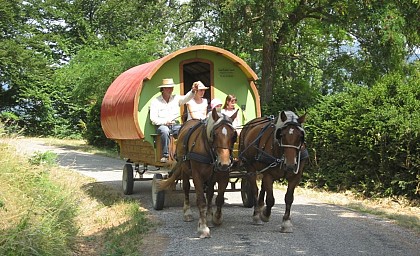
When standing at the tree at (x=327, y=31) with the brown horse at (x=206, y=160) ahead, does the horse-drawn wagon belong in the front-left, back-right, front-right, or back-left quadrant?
front-right

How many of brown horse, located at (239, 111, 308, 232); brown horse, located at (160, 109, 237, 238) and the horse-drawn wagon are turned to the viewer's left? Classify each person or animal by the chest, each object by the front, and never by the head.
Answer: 0

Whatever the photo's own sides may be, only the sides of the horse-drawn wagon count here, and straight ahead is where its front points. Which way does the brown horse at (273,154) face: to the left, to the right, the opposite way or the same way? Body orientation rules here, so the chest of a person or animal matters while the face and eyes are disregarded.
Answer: the same way

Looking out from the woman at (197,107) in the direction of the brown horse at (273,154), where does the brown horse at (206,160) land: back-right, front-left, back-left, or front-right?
front-right

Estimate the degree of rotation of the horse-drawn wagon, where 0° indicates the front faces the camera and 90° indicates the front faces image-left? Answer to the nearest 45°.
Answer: approximately 315°

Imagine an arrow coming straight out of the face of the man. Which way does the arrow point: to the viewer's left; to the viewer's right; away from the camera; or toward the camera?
toward the camera

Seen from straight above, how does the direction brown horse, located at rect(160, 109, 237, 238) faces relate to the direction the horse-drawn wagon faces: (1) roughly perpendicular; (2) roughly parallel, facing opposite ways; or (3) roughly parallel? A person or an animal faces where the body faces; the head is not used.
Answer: roughly parallel

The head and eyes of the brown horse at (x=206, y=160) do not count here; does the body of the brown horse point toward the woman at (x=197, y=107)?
no

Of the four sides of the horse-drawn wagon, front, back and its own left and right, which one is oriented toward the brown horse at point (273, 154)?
front

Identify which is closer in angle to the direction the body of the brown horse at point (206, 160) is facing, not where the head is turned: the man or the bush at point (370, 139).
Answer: the bush

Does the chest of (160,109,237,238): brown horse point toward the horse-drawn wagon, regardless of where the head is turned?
no

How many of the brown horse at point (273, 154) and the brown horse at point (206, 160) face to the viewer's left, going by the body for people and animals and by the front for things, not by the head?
0

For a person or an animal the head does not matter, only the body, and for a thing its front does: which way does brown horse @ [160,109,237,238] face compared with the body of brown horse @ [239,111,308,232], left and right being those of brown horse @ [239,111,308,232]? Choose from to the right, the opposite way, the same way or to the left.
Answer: the same way

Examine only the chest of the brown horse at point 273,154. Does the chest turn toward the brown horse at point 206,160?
no

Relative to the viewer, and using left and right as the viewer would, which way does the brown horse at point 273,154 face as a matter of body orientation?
facing the viewer and to the right of the viewer
